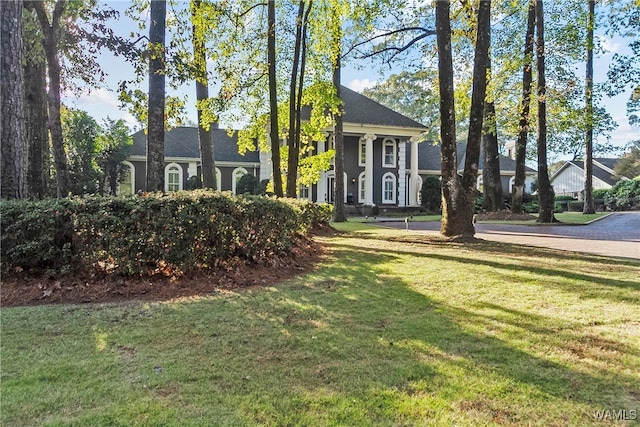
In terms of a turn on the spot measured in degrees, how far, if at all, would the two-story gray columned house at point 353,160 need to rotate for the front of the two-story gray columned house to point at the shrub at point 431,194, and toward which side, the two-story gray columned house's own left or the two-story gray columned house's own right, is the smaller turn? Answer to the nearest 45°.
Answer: approximately 45° to the two-story gray columned house's own left

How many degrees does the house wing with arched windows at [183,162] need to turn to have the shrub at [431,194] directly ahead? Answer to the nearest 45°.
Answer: approximately 90° to its left

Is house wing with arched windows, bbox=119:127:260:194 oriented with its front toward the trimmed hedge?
yes

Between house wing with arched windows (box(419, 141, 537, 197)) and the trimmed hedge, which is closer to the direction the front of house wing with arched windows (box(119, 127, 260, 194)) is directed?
the trimmed hedge

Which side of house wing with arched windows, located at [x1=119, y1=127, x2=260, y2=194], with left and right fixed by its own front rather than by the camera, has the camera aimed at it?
front

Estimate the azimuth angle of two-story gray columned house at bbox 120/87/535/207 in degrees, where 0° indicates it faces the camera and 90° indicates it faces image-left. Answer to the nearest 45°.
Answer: approximately 315°

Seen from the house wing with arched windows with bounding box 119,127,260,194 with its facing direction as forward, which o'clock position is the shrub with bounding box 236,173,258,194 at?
The shrub is roughly at 10 o'clock from the house wing with arched windows.

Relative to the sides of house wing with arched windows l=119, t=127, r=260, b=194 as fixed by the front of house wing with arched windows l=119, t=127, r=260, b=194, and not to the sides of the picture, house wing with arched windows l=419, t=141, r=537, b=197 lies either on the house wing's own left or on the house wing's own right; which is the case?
on the house wing's own left

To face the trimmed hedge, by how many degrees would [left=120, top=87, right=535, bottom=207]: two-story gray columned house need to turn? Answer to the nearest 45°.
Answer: approximately 45° to its right
